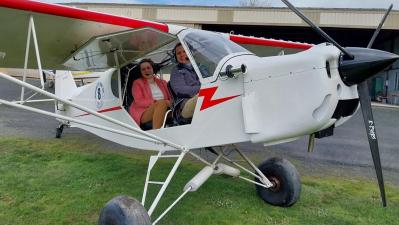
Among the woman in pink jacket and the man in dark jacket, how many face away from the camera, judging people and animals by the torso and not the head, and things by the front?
0

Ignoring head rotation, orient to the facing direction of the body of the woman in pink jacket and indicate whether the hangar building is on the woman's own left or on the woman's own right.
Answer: on the woman's own left

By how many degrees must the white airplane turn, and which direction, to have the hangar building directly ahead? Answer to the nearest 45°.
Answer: approximately 135° to its left

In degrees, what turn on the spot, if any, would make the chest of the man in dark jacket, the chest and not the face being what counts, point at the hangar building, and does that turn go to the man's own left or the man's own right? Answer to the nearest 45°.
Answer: approximately 135° to the man's own left

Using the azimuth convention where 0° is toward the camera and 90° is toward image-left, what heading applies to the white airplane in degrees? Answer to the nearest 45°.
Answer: approximately 315°

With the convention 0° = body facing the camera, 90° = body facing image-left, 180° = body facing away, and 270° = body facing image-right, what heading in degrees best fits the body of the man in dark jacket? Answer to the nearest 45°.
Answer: approximately 315°
